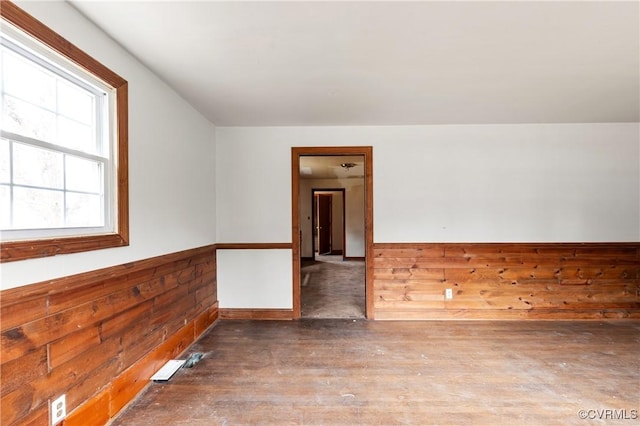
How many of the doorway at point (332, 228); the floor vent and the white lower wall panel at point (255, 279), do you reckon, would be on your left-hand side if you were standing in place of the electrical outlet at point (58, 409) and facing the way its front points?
3

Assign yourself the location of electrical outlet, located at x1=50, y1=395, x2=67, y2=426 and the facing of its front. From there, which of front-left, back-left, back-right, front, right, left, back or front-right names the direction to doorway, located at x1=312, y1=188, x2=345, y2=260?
left

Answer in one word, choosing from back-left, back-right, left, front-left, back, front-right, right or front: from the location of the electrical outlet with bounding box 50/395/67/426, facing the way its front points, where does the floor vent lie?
left

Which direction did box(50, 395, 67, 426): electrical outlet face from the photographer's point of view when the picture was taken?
facing the viewer and to the right of the viewer

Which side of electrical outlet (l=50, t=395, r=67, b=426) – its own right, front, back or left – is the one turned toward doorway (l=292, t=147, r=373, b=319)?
left

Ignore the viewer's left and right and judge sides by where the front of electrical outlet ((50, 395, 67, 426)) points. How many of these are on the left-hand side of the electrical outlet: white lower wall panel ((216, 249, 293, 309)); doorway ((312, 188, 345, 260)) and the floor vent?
3

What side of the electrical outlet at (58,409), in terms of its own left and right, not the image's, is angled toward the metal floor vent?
left

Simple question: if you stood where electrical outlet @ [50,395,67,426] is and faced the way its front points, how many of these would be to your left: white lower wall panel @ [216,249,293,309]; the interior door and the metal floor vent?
3
